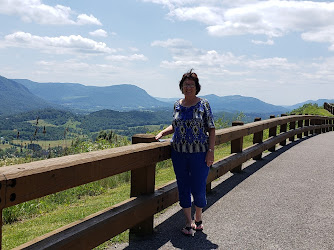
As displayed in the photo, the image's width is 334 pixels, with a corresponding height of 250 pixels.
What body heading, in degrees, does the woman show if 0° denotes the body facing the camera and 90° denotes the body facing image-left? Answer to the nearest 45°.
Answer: approximately 0°

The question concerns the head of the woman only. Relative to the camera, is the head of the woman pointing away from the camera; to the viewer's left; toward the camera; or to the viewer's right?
toward the camera
